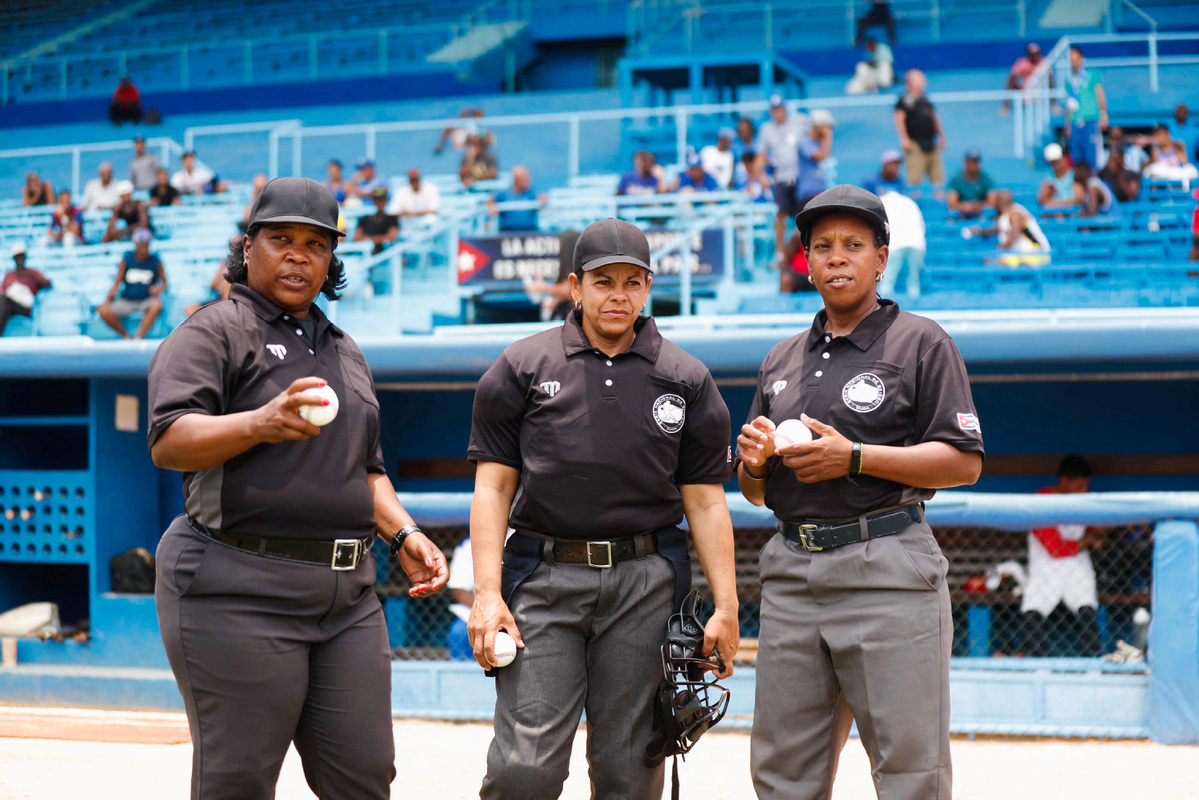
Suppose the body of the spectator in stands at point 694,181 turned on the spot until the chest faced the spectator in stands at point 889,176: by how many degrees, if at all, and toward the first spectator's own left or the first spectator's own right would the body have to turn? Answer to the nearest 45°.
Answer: approximately 90° to the first spectator's own left

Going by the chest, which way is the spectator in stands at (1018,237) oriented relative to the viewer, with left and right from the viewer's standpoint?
facing to the left of the viewer

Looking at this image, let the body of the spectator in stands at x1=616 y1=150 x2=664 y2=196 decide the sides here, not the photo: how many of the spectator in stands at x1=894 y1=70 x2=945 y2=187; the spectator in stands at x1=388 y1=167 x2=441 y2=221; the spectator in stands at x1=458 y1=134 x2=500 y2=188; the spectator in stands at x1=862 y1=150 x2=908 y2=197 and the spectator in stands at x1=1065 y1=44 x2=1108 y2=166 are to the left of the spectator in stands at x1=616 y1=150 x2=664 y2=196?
3

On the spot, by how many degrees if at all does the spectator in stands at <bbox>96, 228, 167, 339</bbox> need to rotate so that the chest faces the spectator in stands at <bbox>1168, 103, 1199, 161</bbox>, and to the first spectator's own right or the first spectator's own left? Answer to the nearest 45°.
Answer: approximately 90° to the first spectator's own left

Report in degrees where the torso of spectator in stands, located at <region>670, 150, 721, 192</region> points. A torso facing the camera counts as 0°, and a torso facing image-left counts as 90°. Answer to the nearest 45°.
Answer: approximately 0°

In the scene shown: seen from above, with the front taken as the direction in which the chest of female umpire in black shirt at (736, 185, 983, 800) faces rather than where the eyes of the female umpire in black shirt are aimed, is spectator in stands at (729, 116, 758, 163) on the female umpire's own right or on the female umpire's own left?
on the female umpire's own right

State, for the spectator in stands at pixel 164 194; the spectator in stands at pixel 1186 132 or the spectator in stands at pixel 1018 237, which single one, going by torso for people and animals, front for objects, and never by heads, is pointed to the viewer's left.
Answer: the spectator in stands at pixel 1018 237

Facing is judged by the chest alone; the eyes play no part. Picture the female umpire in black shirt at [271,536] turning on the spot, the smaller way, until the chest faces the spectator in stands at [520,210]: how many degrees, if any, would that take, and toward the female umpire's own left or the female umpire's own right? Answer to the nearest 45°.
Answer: approximately 135° to the female umpire's own left
